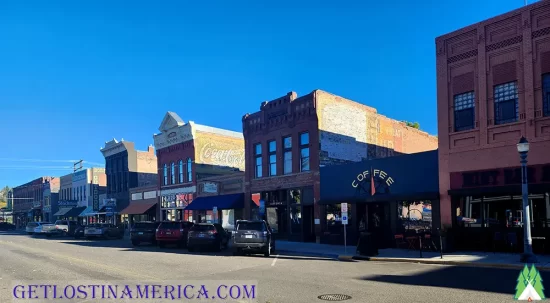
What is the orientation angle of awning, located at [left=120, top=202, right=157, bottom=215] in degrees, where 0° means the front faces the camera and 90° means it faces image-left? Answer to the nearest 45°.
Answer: approximately 45°

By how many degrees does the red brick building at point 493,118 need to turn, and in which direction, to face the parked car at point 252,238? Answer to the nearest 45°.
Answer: approximately 45° to its right

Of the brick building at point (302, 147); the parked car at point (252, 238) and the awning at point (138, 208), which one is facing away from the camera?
the parked car

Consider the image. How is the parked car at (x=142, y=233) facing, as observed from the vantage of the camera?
facing away from the viewer and to the right of the viewer

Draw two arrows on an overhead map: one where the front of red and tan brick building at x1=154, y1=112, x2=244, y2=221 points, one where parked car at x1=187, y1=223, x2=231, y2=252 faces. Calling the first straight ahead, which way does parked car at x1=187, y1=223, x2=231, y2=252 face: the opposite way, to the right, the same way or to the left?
the opposite way

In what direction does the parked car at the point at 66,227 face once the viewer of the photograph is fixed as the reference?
facing away from the viewer and to the right of the viewer

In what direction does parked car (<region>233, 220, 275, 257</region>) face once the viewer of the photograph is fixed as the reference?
facing away from the viewer

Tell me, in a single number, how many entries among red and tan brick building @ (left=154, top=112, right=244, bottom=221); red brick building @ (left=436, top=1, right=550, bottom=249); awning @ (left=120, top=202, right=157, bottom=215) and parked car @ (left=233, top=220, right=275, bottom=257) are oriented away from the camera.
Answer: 1

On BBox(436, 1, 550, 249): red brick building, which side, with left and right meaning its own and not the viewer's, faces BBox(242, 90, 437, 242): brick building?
right

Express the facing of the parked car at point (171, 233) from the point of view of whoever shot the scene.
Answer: facing away from the viewer and to the right of the viewer
